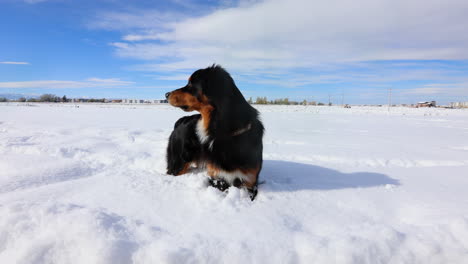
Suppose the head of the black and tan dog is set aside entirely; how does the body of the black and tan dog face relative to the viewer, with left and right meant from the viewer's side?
facing the viewer and to the right of the viewer
